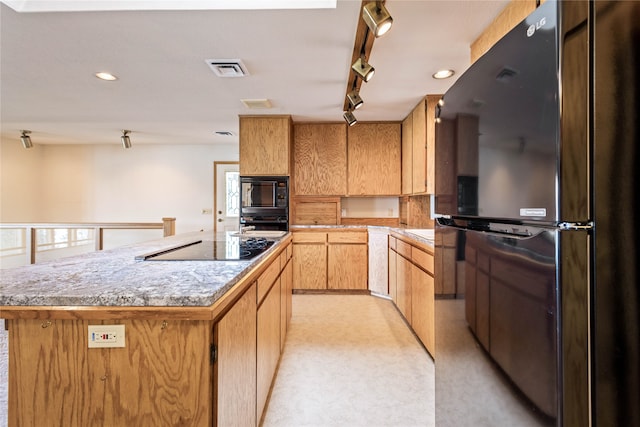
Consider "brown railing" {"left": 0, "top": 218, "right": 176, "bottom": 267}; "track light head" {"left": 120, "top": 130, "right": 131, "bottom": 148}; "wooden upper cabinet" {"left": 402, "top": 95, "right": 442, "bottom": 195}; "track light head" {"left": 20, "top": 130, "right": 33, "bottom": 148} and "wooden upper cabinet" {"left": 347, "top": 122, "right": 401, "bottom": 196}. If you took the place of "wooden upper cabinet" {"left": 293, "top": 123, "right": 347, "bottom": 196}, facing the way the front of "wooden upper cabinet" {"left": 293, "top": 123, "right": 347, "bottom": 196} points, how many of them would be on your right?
3

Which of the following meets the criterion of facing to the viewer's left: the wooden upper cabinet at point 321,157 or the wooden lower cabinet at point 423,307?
the wooden lower cabinet

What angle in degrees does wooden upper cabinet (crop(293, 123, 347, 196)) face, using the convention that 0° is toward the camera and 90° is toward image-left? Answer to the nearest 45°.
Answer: approximately 0°

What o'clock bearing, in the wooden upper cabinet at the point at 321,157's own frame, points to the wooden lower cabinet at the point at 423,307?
The wooden lower cabinet is roughly at 11 o'clock from the wooden upper cabinet.

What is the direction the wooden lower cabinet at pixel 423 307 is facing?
to the viewer's left

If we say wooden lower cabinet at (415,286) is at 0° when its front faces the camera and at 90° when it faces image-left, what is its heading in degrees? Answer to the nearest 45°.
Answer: approximately 90°

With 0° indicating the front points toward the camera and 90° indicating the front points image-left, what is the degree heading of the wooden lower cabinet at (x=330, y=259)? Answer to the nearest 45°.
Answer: approximately 0°

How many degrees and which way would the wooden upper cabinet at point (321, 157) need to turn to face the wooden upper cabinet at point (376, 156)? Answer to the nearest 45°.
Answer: approximately 90° to its left

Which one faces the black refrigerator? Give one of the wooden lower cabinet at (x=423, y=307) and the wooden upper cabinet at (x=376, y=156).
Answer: the wooden upper cabinet

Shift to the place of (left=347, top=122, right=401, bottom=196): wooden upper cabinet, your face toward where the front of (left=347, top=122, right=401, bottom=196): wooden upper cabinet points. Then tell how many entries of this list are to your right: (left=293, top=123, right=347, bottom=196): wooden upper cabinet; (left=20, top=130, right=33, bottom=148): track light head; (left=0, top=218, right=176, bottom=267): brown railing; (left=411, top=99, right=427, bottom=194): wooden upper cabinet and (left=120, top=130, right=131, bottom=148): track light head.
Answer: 4

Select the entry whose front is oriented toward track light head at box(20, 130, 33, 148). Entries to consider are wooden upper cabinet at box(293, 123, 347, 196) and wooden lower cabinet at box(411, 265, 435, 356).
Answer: the wooden lower cabinet
